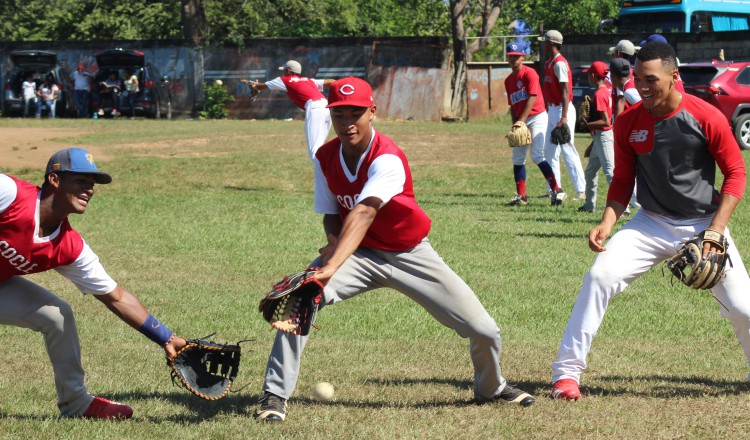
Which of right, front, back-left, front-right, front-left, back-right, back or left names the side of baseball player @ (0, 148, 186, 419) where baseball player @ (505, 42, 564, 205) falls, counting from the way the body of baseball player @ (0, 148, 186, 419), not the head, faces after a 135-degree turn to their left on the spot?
front-right

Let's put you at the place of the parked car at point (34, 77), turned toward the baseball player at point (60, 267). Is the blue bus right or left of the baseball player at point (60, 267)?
left

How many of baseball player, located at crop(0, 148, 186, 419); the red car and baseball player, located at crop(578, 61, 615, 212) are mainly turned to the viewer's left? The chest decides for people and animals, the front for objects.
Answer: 1

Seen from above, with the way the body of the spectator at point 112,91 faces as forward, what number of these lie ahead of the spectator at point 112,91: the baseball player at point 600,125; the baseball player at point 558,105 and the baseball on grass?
3

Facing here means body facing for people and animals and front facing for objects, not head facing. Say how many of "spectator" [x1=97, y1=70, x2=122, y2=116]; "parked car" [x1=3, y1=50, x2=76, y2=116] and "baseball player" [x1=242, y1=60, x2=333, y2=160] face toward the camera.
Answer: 1

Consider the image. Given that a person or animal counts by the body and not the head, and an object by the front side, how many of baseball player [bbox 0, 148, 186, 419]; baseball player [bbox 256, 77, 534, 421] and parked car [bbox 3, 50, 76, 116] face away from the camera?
1

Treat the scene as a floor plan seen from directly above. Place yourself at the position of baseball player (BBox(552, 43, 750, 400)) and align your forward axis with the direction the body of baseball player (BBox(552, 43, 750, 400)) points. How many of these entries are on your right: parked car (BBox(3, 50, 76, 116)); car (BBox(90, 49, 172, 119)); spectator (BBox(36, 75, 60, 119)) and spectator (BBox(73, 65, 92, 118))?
4

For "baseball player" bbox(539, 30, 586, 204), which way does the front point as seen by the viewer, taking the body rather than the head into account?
to the viewer's left

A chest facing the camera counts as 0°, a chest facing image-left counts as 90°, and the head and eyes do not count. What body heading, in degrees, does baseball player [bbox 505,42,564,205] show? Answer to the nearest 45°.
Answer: approximately 45°

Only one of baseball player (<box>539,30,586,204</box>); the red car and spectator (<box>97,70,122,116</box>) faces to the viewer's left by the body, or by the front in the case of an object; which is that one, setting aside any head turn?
the baseball player

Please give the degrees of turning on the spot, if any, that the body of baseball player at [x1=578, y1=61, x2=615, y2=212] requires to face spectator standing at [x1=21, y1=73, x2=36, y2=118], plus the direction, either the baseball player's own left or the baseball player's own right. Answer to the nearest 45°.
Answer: approximately 45° to the baseball player's own right

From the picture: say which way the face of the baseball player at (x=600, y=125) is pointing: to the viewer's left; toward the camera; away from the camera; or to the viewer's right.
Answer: to the viewer's left
